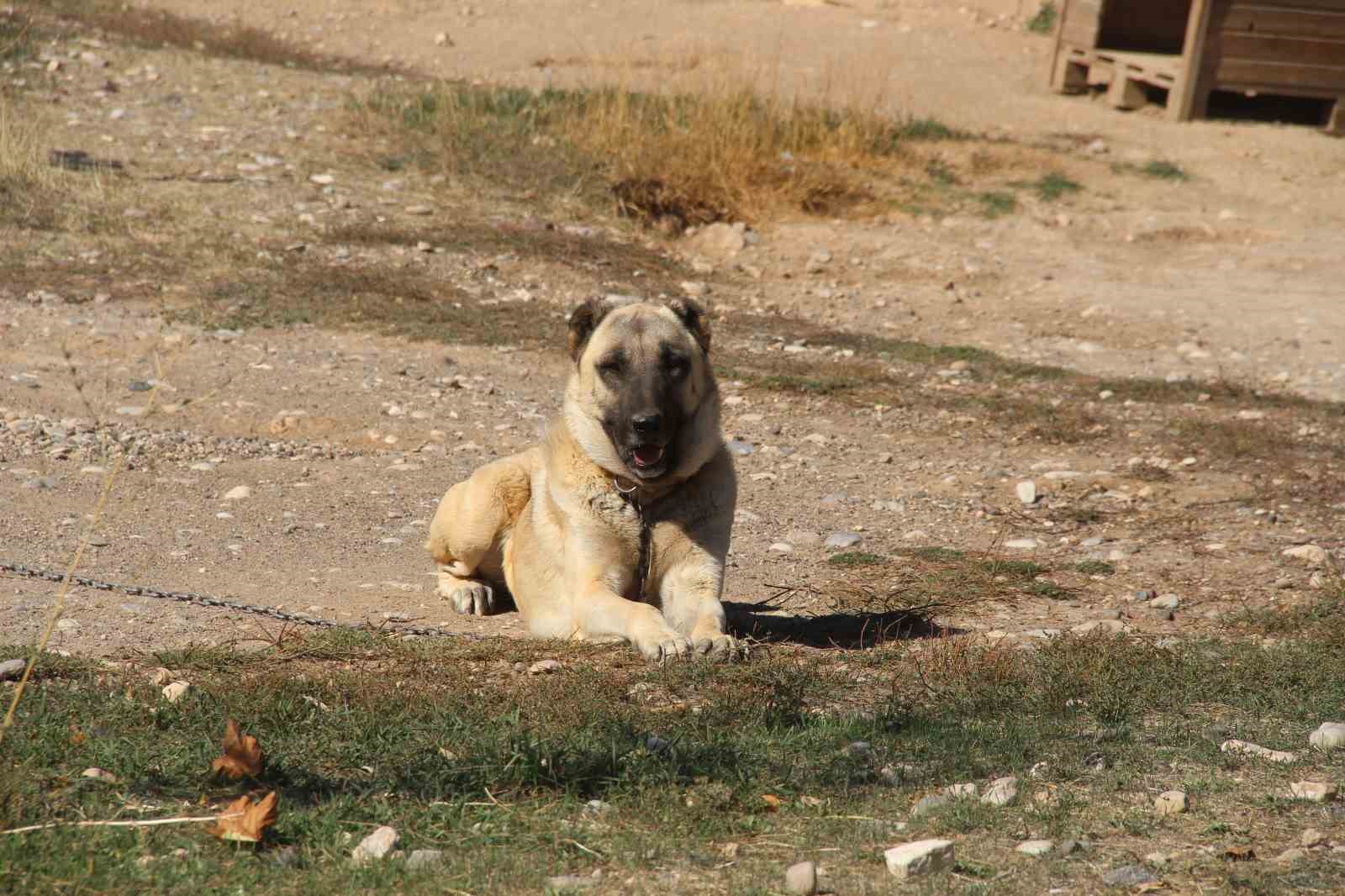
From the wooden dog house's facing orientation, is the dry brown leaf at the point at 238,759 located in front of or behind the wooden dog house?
in front

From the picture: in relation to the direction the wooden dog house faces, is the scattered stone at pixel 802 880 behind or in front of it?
in front

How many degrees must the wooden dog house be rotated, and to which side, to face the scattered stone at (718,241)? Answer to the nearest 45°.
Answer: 0° — it already faces it

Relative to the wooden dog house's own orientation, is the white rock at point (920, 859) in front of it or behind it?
in front

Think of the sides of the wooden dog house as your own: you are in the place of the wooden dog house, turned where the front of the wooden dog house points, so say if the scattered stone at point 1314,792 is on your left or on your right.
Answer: on your left

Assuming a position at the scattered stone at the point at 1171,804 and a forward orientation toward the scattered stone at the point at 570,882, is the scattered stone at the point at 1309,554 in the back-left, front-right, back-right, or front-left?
back-right

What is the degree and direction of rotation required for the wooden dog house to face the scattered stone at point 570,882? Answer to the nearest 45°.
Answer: approximately 45° to its left

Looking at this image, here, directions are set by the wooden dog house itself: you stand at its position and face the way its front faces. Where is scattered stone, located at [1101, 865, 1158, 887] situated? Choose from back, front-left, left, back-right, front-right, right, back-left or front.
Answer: front-left

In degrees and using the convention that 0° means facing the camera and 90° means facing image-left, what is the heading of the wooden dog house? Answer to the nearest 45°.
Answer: approximately 45°

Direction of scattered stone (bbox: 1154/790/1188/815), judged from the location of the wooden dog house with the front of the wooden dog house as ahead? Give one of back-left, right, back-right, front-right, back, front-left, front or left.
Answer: front-left
